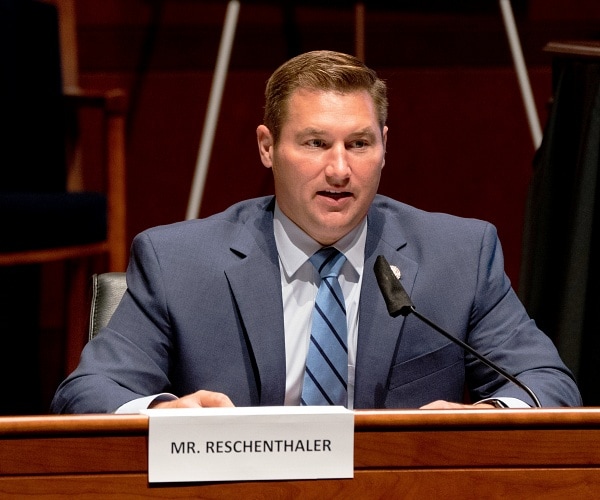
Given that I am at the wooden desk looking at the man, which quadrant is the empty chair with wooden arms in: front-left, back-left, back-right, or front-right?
front-left

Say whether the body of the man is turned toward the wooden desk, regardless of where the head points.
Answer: yes

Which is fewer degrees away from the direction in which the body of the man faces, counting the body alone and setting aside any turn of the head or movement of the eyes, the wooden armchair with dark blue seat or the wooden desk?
the wooden desk

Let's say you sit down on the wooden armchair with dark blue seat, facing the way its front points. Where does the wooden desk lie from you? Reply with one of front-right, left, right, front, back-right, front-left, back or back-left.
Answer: front-right

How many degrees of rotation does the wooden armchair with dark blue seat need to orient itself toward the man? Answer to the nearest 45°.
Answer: approximately 45° to its right

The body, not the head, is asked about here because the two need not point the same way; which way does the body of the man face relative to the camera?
toward the camera

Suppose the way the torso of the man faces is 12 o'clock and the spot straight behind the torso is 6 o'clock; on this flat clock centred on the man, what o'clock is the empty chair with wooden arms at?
The empty chair with wooden arms is roughly at 5 o'clock from the man.

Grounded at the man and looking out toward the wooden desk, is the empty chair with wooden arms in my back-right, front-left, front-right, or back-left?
back-right
